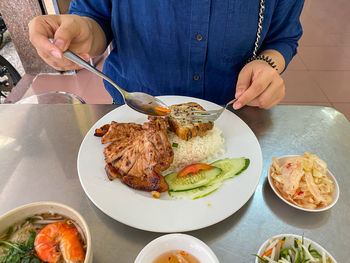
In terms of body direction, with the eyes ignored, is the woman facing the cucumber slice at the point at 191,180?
yes

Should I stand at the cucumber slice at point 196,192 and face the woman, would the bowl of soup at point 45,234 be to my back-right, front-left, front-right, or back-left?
back-left

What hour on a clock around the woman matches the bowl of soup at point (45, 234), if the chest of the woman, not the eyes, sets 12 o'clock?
The bowl of soup is roughly at 1 o'clock from the woman.

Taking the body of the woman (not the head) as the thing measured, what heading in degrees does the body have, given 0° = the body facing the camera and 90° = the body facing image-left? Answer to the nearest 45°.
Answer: approximately 0°
